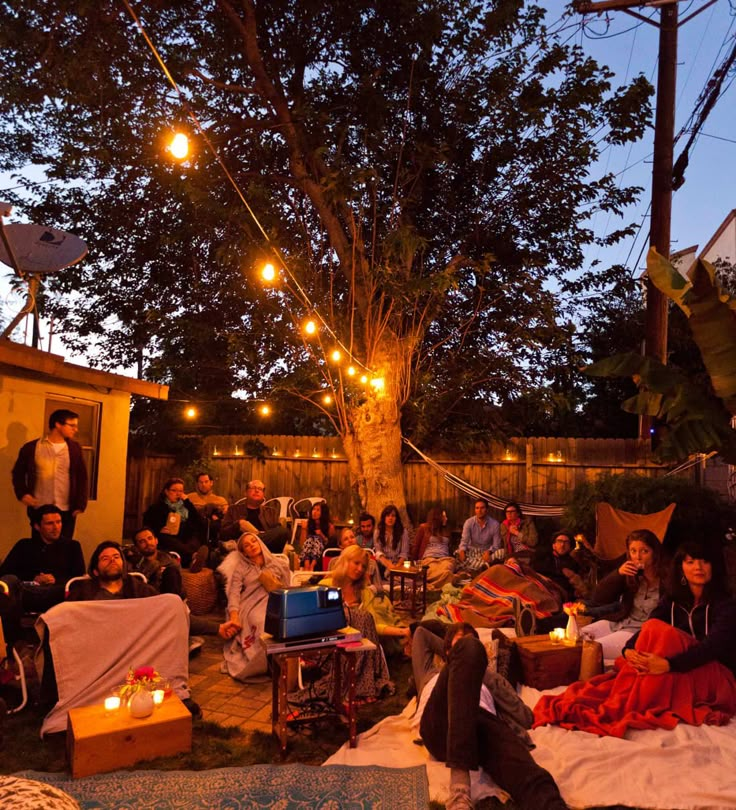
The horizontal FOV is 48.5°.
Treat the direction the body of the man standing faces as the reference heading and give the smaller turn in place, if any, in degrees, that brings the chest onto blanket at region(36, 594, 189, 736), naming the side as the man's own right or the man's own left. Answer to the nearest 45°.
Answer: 0° — they already face it

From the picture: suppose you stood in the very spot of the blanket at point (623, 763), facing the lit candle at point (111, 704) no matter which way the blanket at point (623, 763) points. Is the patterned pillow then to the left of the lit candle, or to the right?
left

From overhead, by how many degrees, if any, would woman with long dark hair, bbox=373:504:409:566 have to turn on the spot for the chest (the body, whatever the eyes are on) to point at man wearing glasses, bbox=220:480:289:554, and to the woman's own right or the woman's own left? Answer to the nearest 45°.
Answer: approximately 90° to the woman's own right

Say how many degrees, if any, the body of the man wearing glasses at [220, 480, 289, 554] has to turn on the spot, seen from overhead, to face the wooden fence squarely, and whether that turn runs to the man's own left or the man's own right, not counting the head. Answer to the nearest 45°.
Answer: approximately 135° to the man's own left

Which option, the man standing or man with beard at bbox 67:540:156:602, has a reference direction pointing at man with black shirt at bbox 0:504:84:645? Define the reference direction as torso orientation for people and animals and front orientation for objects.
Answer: the man standing

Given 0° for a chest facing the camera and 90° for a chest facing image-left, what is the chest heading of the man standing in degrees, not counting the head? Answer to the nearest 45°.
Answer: approximately 0°

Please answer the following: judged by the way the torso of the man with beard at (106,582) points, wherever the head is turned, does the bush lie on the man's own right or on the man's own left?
on the man's own left
